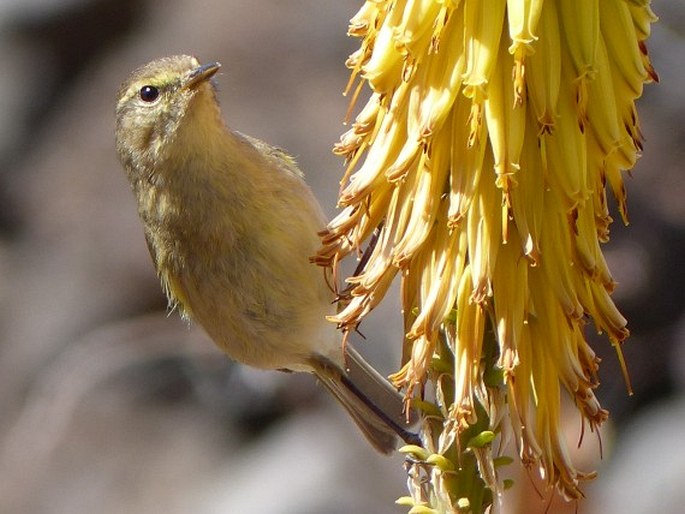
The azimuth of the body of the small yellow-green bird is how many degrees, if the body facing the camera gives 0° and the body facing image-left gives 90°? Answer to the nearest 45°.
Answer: approximately 45°
